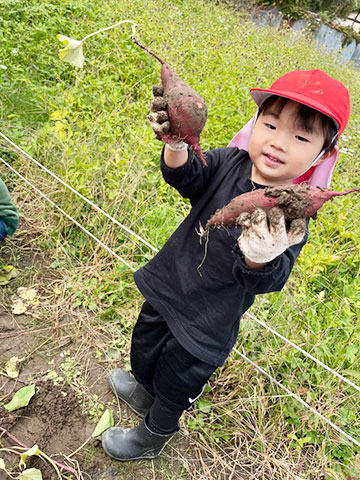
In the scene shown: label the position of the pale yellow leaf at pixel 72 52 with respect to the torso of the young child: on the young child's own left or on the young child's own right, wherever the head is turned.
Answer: on the young child's own right

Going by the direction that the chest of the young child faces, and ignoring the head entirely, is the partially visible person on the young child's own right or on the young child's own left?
on the young child's own right

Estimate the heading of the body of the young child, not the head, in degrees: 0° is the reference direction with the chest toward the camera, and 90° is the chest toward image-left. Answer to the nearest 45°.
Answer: approximately 45°
